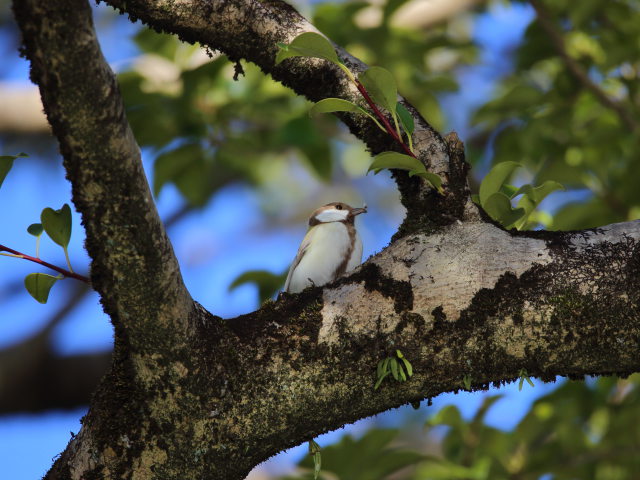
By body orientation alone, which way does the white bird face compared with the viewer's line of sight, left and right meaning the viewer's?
facing the viewer and to the right of the viewer

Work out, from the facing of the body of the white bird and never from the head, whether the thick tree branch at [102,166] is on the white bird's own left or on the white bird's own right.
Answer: on the white bird's own right

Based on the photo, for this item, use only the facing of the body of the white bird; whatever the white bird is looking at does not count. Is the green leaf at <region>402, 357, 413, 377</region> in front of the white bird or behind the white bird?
in front

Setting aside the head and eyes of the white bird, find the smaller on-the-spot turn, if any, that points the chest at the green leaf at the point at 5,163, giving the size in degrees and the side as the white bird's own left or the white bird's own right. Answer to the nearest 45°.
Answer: approximately 90° to the white bird's own right

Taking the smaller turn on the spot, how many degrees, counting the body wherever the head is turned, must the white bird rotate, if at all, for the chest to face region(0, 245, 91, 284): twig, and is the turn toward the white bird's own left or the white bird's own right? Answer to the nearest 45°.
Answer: approximately 90° to the white bird's own right

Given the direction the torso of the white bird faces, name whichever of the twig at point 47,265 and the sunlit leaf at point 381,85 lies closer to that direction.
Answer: the sunlit leaf

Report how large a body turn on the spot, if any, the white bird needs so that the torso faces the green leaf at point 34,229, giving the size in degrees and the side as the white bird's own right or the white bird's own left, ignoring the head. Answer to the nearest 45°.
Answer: approximately 90° to the white bird's own right
